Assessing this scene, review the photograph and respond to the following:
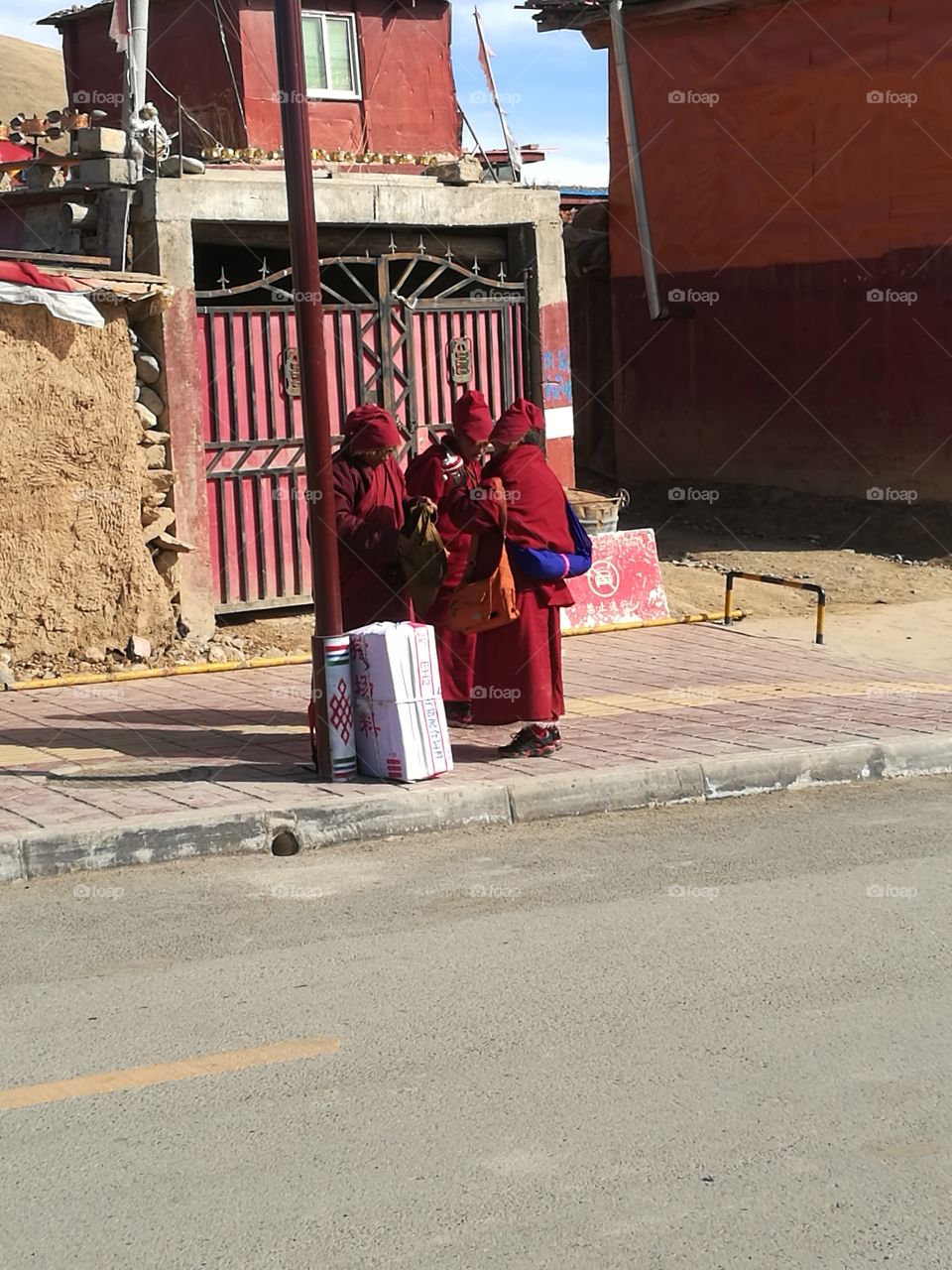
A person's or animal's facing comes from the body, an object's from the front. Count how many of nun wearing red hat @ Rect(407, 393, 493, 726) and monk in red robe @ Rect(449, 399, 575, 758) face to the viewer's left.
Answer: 1

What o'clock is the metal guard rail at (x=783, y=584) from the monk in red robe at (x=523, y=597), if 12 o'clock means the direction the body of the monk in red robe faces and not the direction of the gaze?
The metal guard rail is roughly at 4 o'clock from the monk in red robe.

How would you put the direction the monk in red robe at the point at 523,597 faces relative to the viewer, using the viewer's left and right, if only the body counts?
facing to the left of the viewer

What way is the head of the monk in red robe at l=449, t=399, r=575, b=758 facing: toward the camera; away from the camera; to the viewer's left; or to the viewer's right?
to the viewer's left

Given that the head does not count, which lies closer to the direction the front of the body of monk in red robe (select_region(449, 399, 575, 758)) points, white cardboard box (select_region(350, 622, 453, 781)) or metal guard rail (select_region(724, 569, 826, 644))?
the white cardboard box

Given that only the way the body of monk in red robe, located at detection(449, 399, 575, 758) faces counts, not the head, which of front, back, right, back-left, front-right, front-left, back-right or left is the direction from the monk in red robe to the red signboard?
right

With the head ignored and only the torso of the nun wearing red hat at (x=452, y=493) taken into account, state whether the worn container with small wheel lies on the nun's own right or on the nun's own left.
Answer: on the nun's own left
